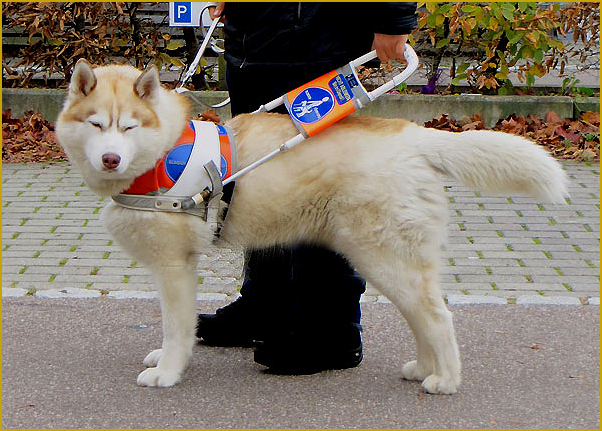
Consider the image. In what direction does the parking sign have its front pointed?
toward the camera
